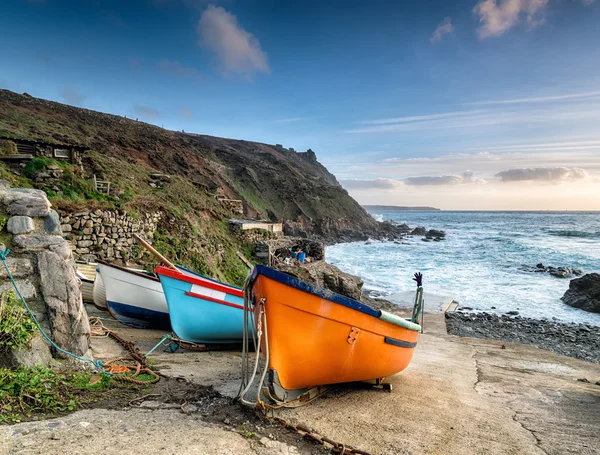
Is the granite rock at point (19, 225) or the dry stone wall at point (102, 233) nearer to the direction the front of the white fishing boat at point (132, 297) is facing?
the granite rock

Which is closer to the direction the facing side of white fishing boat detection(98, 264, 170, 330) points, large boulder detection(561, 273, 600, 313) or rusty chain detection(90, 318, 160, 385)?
the rusty chain

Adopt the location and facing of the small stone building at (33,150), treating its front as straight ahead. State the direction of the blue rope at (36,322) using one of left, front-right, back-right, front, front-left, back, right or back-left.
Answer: front-right

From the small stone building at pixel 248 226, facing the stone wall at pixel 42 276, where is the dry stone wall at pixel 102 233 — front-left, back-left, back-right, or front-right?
front-right

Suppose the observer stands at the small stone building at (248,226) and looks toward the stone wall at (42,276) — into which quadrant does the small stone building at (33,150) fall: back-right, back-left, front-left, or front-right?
front-right

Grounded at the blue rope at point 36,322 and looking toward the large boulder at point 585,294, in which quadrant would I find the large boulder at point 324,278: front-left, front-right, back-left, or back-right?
front-left

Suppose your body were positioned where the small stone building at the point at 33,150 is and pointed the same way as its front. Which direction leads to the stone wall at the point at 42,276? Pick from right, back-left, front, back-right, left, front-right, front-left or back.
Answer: front-right

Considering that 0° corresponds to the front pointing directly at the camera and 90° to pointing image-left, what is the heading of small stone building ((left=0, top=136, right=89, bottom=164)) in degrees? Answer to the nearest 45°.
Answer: approximately 315°

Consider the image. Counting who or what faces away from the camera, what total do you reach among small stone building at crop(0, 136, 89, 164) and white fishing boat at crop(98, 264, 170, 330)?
0

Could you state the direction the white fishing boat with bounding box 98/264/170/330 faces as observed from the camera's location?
facing the viewer and to the left of the viewer

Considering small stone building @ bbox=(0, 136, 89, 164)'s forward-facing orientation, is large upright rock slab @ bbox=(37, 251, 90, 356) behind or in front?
in front

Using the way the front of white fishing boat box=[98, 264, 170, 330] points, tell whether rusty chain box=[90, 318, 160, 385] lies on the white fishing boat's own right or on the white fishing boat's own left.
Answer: on the white fishing boat's own left

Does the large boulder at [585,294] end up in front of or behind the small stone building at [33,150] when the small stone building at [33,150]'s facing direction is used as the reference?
in front

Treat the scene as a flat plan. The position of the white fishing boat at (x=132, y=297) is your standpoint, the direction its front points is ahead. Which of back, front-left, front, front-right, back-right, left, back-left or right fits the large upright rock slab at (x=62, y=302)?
front-left
